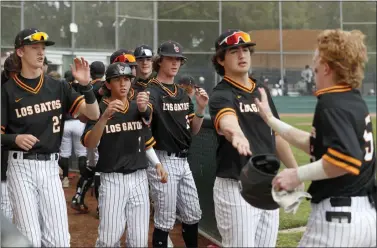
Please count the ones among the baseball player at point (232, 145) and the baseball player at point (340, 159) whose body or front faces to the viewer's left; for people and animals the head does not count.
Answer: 1

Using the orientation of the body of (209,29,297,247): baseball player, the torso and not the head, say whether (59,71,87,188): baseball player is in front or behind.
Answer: behind

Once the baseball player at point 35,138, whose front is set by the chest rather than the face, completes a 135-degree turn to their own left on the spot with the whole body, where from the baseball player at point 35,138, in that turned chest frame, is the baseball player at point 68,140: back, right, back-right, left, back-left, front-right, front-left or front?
front

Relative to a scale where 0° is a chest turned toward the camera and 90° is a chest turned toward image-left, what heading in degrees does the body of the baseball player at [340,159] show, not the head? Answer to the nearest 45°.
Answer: approximately 90°

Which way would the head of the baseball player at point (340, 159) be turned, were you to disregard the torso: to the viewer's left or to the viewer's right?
to the viewer's left
